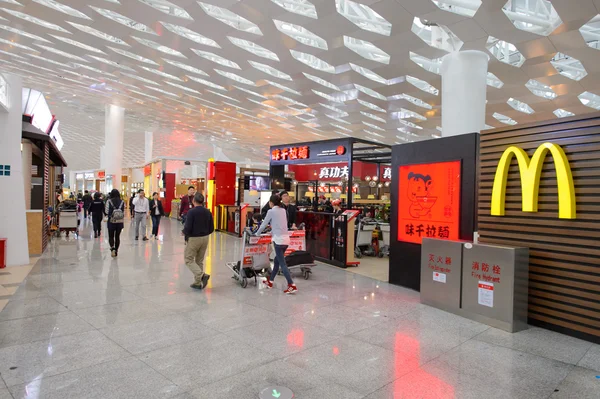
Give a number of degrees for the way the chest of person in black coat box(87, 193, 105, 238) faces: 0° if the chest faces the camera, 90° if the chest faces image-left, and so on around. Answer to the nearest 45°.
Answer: approximately 180°

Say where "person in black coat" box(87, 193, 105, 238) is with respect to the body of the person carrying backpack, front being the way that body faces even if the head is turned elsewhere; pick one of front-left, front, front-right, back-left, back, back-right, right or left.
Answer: front

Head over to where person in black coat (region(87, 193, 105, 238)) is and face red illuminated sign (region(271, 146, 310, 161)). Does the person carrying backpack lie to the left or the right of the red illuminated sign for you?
right

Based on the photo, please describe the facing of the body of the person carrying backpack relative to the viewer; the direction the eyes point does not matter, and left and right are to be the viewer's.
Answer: facing away from the viewer

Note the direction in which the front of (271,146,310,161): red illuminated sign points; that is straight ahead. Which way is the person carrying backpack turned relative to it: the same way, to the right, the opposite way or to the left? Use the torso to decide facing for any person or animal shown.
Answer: to the right

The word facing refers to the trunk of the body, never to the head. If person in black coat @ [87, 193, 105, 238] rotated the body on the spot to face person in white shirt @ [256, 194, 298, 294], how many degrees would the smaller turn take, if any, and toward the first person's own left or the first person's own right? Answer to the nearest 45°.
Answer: approximately 180°

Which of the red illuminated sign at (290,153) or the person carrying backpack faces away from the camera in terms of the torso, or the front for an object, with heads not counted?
the person carrying backpack

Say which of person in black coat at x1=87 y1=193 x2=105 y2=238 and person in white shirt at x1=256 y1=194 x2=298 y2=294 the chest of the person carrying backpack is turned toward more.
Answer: the person in black coat

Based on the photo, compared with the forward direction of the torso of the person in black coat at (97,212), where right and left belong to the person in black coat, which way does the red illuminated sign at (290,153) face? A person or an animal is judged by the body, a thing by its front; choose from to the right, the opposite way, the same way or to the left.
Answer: to the left

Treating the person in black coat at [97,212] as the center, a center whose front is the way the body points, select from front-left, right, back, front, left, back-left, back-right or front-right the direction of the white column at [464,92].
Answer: back-right

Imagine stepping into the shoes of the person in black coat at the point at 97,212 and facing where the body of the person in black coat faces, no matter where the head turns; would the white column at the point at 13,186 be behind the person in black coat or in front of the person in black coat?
behind

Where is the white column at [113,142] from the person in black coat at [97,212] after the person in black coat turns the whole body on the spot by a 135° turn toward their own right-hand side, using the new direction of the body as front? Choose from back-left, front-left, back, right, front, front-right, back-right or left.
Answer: back-left

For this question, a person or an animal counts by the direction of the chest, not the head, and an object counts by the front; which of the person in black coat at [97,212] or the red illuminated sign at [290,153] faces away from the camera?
the person in black coat

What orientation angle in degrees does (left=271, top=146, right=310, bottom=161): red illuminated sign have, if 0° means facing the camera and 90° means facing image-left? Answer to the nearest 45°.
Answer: approximately 45°

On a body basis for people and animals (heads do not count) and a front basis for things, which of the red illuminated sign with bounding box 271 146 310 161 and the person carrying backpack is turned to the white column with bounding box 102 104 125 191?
the person carrying backpack
